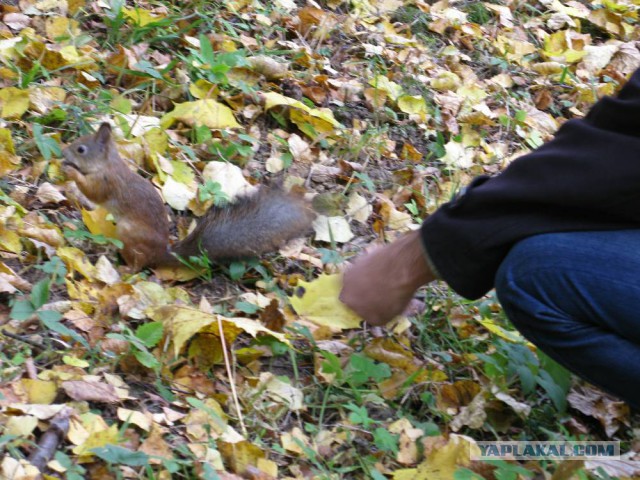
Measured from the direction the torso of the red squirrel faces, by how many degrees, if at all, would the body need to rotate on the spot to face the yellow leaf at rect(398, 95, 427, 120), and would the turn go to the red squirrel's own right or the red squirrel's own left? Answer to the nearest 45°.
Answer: approximately 135° to the red squirrel's own right

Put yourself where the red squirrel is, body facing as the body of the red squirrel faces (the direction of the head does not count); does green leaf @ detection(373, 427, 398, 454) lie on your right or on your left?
on your left

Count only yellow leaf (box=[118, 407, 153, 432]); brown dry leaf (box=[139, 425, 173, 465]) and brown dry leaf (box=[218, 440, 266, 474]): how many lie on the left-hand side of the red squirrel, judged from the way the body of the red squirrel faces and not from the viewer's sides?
3

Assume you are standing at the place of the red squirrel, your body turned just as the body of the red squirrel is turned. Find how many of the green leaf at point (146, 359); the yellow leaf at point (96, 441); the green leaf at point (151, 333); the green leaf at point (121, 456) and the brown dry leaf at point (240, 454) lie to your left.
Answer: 5

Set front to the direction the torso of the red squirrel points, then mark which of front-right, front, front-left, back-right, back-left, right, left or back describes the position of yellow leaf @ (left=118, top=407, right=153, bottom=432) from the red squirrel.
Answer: left

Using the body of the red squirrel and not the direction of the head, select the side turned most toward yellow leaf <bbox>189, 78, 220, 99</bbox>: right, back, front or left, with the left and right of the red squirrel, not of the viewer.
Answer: right

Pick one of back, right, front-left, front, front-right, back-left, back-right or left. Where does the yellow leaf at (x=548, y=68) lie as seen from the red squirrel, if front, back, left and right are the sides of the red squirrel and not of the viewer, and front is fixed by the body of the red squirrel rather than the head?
back-right

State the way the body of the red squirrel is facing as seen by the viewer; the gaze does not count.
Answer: to the viewer's left

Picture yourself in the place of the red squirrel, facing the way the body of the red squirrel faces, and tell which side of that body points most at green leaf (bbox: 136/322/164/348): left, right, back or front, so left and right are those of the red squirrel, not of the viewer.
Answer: left

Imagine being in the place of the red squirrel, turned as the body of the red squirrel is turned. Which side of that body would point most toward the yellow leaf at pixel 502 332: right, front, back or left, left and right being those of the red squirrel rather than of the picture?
back

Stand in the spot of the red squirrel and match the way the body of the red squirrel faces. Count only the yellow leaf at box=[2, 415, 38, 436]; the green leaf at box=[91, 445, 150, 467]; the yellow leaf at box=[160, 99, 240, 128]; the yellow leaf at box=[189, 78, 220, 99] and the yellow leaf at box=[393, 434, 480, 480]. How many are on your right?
2

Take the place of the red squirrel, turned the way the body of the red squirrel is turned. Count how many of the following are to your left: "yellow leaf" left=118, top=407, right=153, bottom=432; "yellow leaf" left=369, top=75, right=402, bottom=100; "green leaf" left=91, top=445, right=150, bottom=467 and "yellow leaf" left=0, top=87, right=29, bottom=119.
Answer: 2

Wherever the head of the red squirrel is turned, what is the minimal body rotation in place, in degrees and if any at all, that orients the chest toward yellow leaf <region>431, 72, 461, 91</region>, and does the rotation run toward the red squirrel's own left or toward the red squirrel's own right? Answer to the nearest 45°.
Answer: approximately 135° to the red squirrel's own right
